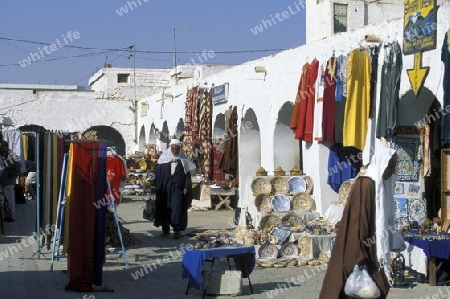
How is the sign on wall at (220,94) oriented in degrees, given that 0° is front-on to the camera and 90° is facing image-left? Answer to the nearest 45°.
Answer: approximately 45°

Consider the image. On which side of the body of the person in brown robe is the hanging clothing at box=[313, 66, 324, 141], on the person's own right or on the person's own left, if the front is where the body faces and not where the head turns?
on the person's own left

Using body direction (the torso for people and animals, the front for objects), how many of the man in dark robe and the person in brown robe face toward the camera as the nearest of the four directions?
1

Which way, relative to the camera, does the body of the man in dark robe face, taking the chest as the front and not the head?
toward the camera

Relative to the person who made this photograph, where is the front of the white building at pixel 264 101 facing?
facing the viewer and to the left of the viewer

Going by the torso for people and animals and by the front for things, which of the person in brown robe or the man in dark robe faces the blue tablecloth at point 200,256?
the man in dark robe
